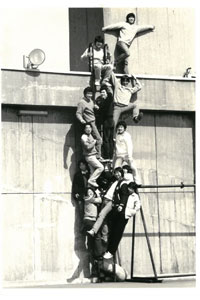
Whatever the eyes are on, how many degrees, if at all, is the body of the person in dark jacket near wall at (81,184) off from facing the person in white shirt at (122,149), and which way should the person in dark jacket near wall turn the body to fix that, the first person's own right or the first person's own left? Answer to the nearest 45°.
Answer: approximately 45° to the first person's own left

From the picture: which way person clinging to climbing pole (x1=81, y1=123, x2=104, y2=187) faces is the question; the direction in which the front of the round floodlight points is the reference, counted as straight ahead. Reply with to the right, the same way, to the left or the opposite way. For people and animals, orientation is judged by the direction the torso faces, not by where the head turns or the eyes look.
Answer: the same way

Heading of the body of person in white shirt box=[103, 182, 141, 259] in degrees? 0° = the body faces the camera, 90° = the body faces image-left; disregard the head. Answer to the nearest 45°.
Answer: approximately 45°

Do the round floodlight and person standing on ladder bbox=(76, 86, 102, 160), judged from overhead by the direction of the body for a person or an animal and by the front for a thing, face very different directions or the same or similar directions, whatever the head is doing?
same or similar directions

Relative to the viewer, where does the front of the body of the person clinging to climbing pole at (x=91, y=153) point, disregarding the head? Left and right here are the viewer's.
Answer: facing the viewer and to the right of the viewer

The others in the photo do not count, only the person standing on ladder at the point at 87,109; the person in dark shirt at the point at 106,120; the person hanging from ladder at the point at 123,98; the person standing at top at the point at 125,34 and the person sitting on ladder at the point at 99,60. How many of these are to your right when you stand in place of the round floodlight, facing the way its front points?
0
